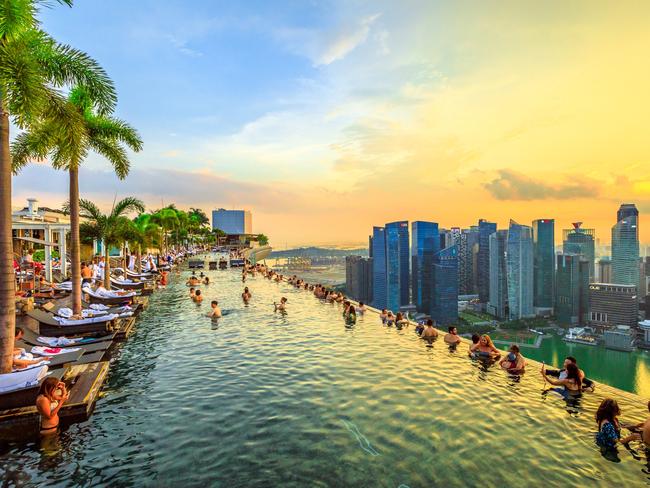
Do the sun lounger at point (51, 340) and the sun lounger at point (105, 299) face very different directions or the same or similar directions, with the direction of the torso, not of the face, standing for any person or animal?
same or similar directions

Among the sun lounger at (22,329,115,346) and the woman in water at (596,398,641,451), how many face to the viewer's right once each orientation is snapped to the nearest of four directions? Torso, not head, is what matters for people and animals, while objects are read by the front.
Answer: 2

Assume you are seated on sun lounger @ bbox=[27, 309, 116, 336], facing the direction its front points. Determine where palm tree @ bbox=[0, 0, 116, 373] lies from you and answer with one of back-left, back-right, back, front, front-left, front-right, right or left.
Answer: right

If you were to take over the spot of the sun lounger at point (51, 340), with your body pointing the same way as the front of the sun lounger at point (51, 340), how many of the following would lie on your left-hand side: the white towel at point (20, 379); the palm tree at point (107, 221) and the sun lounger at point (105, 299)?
2

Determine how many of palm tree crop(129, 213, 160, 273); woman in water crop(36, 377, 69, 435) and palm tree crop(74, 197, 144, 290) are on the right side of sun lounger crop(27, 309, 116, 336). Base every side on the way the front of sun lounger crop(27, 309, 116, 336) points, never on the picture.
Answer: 1

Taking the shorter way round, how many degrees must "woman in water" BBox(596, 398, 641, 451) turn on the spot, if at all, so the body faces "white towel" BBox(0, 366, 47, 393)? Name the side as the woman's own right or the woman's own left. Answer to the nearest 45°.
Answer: approximately 135° to the woman's own right

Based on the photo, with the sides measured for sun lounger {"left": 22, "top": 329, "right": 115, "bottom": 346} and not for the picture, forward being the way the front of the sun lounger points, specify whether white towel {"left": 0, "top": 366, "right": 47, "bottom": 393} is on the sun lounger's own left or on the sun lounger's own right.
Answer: on the sun lounger's own right

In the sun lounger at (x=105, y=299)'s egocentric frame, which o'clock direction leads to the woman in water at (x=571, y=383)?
The woman in water is roughly at 2 o'clock from the sun lounger.

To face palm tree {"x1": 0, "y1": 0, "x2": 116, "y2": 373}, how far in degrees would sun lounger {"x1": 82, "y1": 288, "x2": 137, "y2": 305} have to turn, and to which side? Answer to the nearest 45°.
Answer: approximately 90° to its right

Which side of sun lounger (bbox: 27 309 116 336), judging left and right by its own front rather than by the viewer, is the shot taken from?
right

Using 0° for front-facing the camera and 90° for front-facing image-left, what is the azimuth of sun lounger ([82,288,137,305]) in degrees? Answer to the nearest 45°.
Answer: approximately 270°

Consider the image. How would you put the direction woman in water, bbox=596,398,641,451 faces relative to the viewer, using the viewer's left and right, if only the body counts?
facing to the right of the viewer
